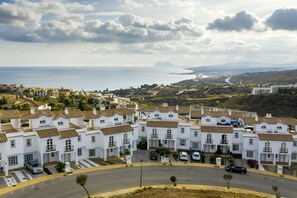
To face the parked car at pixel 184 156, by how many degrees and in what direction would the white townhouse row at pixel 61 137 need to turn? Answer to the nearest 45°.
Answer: approximately 45° to its left

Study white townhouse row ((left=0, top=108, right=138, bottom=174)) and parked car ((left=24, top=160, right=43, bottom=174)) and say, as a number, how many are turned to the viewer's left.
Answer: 0

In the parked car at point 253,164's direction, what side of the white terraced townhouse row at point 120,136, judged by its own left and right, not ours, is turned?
left

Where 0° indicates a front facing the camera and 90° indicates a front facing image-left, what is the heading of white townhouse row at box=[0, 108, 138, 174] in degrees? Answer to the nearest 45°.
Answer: approximately 315°

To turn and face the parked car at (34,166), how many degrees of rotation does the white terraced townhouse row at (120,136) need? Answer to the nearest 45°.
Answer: approximately 45° to its right

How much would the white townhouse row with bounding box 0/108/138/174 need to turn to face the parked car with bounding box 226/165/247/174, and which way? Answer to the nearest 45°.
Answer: approximately 45° to its left
